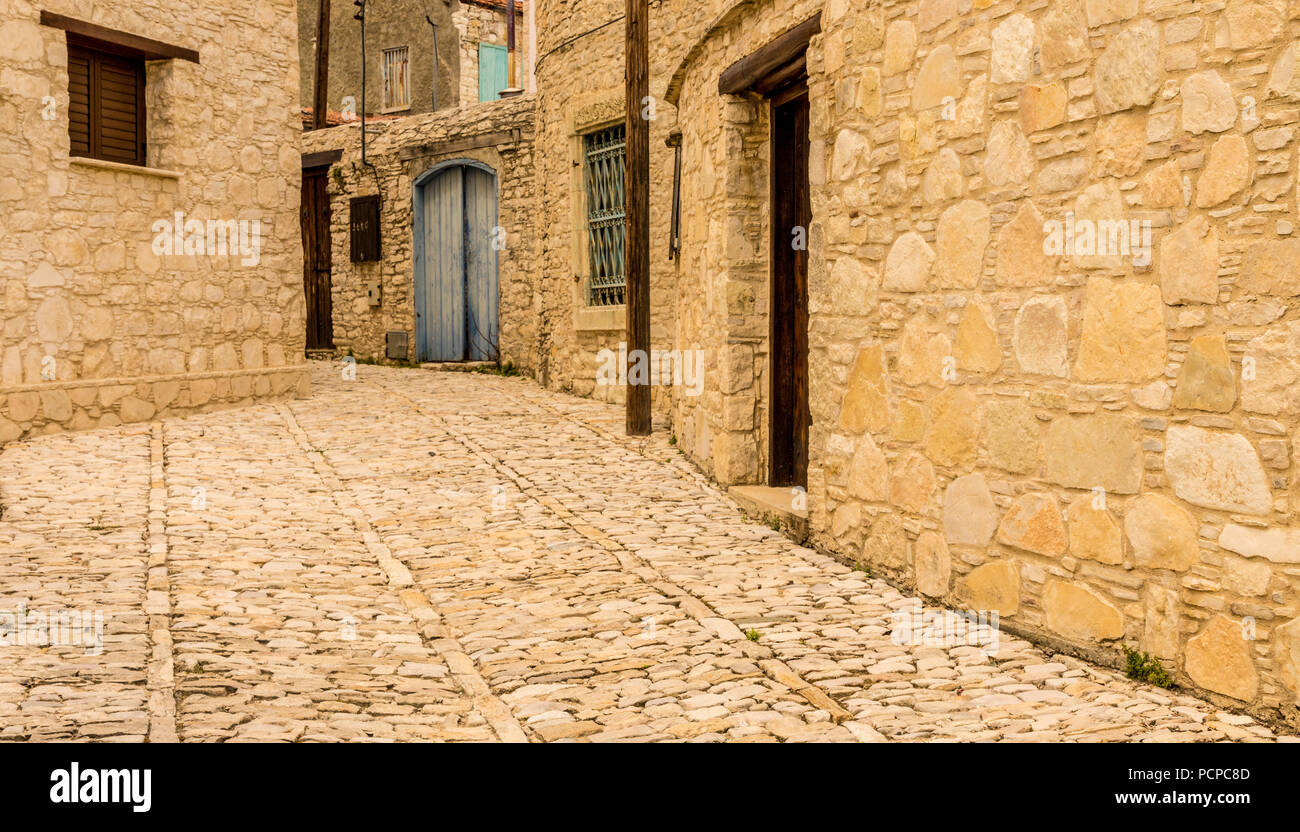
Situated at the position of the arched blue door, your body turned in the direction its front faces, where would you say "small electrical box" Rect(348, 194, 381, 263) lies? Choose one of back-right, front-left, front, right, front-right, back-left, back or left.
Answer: back-right

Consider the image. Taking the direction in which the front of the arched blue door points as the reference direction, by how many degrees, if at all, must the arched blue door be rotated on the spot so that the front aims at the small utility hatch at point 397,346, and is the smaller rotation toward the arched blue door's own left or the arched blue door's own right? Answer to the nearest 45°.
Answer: approximately 135° to the arched blue door's own right

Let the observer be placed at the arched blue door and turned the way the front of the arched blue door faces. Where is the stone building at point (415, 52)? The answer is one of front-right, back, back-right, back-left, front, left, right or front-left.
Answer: back

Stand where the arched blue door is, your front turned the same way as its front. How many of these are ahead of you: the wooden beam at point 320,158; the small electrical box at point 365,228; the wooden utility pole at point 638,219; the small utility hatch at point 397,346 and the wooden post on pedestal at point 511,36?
1

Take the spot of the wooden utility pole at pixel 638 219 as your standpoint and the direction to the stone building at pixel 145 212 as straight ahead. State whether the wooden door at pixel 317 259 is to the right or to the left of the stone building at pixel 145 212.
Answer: right

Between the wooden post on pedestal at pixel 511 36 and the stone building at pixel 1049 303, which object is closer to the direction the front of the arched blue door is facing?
the stone building

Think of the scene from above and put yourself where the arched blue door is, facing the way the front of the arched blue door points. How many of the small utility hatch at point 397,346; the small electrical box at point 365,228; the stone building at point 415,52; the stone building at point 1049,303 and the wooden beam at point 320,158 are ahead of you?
1

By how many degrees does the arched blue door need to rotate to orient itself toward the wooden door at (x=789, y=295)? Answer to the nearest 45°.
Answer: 0° — it already faces it

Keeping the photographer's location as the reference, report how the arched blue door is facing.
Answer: facing the viewer

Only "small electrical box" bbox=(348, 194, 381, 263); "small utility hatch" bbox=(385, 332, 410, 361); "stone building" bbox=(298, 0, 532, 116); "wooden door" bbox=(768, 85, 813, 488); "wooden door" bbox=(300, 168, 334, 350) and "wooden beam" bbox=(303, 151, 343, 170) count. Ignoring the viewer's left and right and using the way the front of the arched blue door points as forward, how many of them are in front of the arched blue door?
1

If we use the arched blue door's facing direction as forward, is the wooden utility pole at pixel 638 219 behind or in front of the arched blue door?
in front

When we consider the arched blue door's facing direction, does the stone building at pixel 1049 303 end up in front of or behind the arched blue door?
in front

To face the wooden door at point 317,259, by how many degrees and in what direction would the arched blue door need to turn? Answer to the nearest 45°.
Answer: approximately 135° to its right

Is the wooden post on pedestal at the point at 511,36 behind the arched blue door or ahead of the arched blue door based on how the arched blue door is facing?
behind

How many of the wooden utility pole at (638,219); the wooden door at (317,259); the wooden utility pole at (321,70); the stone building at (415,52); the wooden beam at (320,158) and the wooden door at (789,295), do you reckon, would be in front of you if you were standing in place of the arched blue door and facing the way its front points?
2
